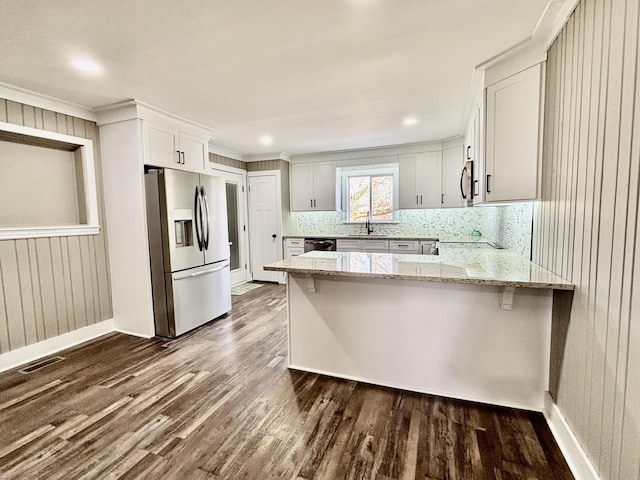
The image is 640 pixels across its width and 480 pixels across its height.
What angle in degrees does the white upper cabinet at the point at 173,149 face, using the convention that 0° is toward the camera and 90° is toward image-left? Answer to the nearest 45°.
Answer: approximately 315°

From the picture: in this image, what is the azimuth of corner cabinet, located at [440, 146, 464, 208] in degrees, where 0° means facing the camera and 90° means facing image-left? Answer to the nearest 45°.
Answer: approximately 45°

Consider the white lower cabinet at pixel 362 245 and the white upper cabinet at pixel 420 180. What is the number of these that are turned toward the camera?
2

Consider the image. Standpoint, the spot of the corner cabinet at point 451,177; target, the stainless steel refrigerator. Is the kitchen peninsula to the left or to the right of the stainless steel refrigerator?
left

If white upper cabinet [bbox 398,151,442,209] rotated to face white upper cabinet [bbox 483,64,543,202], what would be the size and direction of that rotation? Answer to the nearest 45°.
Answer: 0° — it already faces it

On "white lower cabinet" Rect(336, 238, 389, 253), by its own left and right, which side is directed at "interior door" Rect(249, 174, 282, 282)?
right

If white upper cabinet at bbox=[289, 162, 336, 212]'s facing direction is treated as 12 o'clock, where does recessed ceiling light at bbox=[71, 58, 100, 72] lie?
The recessed ceiling light is roughly at 1 o'clock from the white upper cabinet.

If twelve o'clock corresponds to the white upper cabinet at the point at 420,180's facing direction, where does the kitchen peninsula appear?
The kitchen peninsula is roughly at 12 o'clock from the white upper cabinet.
